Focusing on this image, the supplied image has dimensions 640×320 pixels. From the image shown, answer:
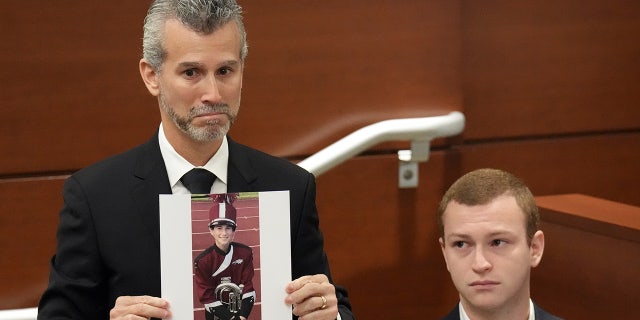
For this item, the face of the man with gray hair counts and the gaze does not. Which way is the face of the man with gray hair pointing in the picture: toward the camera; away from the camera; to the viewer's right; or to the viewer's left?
toward the camera

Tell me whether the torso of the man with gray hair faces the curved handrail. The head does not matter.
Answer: no

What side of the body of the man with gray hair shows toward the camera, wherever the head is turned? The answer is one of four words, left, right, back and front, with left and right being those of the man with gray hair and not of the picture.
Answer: front
